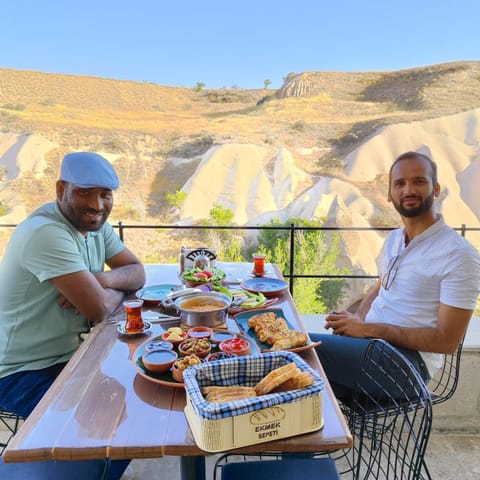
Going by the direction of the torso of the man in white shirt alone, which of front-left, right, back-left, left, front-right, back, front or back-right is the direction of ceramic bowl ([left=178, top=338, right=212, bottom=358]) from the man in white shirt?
front

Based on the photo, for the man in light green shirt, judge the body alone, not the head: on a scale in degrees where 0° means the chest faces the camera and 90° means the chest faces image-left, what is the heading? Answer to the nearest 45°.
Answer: approximately 315°

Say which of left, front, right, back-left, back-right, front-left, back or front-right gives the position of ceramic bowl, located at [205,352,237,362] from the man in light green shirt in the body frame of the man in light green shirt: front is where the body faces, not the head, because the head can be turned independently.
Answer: front

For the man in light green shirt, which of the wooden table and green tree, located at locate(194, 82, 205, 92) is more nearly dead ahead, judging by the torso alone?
the wooden table

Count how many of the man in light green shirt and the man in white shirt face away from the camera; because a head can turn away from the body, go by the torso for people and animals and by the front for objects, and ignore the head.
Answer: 0

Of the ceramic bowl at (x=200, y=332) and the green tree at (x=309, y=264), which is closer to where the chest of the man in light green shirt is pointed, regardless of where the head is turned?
the ceramic bowl

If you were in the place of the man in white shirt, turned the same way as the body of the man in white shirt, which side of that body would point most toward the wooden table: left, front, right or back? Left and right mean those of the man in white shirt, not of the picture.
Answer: front

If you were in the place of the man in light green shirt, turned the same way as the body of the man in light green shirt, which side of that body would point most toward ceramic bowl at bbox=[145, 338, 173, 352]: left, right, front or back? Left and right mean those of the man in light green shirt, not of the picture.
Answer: front

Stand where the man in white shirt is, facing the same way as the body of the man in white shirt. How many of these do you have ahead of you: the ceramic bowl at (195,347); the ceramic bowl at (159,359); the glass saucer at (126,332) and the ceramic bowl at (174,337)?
4

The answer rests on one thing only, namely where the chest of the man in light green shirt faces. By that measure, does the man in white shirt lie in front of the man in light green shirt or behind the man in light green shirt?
in front

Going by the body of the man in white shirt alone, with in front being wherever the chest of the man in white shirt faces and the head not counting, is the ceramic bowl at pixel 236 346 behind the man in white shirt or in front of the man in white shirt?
in front
